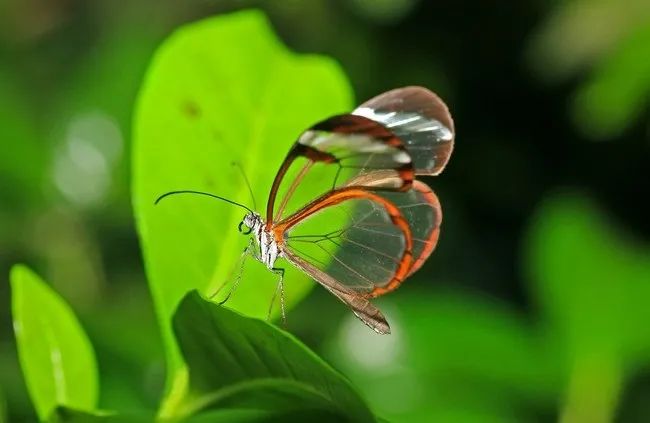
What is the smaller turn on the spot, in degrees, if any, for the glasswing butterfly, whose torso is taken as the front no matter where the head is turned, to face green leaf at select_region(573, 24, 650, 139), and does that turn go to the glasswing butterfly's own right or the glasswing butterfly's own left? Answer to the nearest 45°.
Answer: approximately 135° to the glasswing butterfly's own right

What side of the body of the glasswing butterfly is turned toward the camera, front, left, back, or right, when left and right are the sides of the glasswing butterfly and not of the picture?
left

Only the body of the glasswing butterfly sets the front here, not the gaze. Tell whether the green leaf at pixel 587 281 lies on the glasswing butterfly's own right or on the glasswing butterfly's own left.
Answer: on the glasswing butterfly's own right
